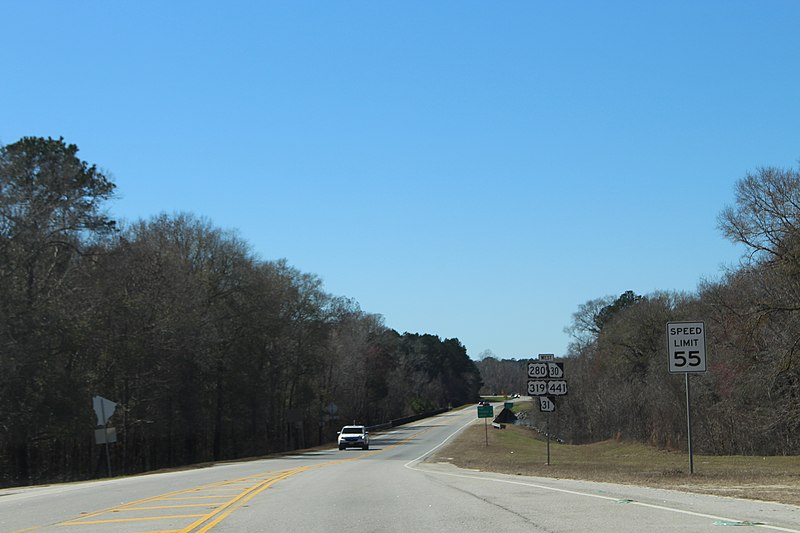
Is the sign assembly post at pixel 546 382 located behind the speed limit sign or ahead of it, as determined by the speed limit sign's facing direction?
behind

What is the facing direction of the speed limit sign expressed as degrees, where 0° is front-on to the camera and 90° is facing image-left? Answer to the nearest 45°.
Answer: approximately 0°
